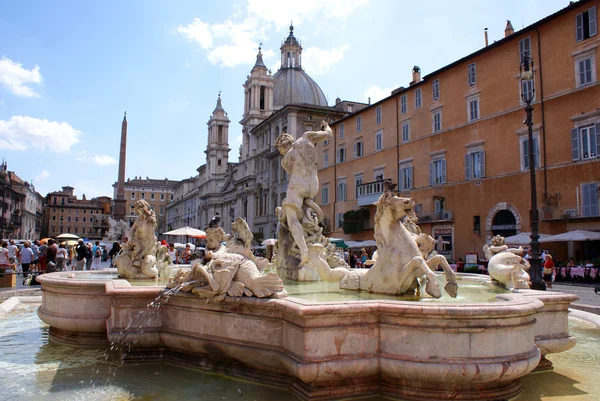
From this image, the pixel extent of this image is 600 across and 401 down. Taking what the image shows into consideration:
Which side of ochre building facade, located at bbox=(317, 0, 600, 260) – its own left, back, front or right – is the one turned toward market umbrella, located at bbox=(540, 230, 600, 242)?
left

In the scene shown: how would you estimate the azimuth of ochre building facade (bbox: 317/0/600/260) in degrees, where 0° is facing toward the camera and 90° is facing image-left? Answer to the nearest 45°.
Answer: approximately 45°

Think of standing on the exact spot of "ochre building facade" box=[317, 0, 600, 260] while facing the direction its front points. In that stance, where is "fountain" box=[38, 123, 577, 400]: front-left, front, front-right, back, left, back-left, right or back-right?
front-left

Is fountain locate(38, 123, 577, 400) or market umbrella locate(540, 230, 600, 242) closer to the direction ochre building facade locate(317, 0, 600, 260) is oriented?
the fountain
